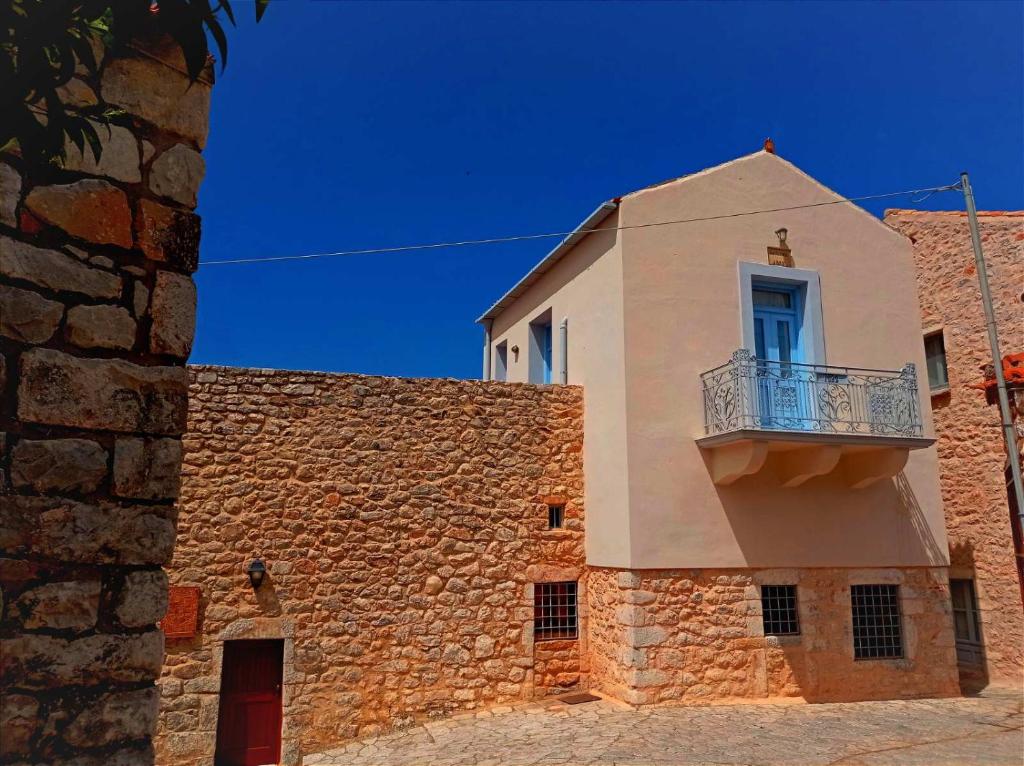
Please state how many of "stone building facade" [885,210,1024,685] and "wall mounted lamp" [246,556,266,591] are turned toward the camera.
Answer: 2

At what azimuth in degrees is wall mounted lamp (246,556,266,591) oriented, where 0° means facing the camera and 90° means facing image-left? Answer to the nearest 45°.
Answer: approximately 0°

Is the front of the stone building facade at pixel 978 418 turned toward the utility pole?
yes

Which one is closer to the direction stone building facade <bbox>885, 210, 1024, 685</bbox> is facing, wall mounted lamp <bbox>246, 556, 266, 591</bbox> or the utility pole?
the utility pole

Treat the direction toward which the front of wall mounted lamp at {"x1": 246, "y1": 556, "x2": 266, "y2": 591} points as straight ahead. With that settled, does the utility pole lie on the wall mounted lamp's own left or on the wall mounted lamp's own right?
on the wall mounted lamp's own left

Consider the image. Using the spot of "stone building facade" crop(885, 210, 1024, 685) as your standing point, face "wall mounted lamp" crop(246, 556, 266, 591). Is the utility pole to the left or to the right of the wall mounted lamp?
left

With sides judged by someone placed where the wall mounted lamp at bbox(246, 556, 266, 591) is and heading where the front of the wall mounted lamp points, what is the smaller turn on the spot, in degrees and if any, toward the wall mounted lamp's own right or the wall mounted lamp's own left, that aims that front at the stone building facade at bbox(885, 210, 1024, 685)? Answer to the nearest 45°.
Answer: approximately 90° to the wall mounted lamp's own left

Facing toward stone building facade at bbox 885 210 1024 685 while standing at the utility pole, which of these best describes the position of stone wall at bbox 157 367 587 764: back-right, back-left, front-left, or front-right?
back-left
